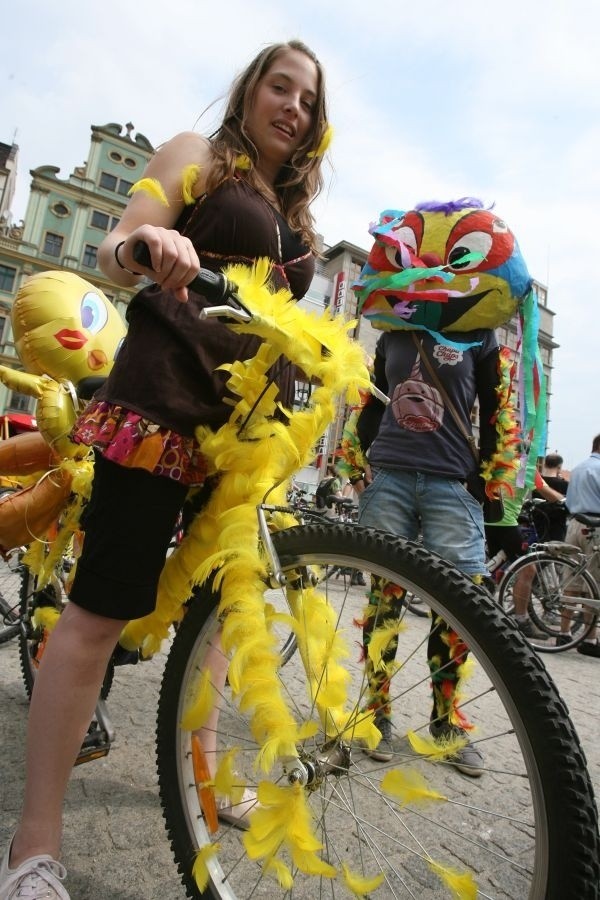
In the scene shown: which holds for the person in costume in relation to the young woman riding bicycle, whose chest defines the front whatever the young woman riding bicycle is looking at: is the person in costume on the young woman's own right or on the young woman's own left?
on the young woman's own left

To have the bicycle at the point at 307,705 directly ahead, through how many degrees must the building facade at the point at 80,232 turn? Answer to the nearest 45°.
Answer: approximately 45° to its right

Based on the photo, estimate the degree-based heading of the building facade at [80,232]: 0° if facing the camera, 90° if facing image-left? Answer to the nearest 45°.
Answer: approximately 315°

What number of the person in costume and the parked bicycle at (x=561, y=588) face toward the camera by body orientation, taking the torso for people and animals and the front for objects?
1

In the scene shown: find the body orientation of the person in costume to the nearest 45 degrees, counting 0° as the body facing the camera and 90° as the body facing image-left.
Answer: approximately 0°

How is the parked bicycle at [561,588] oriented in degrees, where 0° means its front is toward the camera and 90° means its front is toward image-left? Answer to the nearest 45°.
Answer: approximately 270°

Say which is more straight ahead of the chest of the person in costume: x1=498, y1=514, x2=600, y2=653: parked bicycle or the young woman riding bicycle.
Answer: the young woman riding bicycle

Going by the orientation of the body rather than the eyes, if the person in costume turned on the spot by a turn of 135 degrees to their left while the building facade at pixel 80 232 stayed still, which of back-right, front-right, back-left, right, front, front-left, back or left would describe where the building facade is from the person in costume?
left

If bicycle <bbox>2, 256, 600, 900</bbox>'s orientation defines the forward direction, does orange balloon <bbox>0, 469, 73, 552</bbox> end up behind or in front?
behind

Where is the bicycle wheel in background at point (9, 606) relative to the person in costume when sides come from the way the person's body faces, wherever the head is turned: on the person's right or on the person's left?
on the person's right
